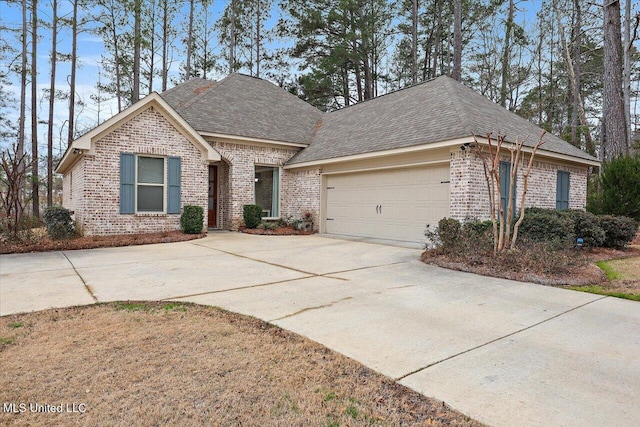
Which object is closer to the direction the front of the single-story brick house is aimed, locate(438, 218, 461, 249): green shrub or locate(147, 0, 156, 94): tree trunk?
the green shrub

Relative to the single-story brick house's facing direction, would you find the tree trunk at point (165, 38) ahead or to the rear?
to the rear

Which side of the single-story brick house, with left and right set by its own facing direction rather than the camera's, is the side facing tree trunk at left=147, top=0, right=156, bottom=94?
back

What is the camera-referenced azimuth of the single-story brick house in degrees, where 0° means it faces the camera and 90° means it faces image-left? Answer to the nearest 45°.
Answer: approximately 315°

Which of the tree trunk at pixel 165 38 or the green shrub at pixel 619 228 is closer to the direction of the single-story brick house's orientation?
the green shrub

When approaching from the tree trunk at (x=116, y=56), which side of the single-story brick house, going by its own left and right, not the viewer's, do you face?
back

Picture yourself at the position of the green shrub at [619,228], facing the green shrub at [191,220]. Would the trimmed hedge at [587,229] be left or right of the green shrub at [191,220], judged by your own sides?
left

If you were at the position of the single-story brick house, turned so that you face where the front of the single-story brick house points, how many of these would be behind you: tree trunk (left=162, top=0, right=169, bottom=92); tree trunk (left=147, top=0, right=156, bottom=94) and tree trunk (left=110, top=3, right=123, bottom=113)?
3

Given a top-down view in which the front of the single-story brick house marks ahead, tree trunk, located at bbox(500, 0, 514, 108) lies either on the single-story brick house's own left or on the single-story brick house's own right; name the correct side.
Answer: on the single-story brick house's own left

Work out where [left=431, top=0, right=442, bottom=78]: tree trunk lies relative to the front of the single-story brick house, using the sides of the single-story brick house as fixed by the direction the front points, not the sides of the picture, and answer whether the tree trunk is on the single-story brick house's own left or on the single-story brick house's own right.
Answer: on the single-story brick house's own left

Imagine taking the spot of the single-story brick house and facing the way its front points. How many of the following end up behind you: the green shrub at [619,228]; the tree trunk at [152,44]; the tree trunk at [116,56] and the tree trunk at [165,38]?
3

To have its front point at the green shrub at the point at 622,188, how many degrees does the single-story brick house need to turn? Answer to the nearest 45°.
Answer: approximately 45° to its left
